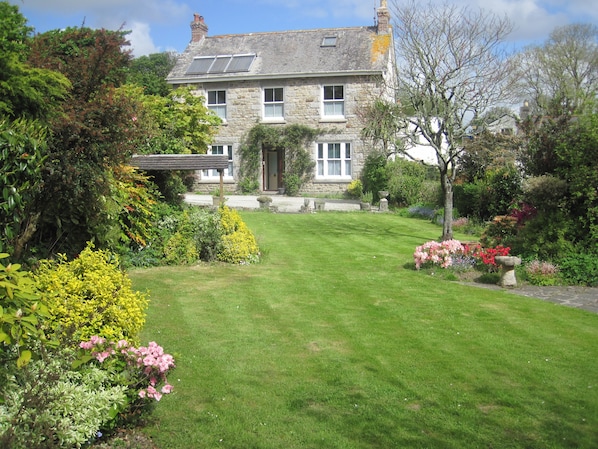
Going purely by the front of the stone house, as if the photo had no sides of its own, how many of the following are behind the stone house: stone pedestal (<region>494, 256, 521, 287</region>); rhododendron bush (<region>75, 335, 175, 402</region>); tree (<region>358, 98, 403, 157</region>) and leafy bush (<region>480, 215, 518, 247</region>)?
0

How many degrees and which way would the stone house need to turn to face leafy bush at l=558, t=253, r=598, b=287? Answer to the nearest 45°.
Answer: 0° — it already faces it

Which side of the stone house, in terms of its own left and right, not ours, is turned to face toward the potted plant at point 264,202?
front

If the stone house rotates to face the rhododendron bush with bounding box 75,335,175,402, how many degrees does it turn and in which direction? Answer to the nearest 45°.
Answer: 0° — it already faces it

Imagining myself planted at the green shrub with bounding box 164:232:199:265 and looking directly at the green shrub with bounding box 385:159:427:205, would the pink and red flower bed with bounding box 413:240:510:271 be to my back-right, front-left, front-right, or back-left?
front-right

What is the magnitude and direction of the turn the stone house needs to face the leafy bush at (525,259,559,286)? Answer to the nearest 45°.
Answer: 0° — it already faces it

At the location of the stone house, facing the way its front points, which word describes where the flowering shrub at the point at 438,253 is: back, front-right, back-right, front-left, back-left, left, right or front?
front

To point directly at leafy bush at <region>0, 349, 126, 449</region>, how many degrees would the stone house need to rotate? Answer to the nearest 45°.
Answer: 0° — it already faces it

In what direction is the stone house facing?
toward the camera

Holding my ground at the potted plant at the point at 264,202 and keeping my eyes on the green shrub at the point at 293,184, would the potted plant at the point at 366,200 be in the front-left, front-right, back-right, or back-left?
front-right

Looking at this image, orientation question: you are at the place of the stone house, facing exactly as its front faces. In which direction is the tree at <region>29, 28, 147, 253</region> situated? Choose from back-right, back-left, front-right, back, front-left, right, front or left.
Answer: front

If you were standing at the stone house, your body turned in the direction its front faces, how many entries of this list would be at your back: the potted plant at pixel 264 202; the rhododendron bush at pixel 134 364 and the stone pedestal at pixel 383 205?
0

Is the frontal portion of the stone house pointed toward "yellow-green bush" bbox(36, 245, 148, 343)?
yes

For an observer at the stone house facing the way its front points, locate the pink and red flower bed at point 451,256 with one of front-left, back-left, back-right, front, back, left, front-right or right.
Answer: front

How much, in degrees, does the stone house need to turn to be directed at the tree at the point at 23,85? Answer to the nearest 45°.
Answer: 0° — it already faces it

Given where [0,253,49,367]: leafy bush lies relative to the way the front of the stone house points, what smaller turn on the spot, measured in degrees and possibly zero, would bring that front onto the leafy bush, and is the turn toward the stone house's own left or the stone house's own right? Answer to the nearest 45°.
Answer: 0° — it already faces it
